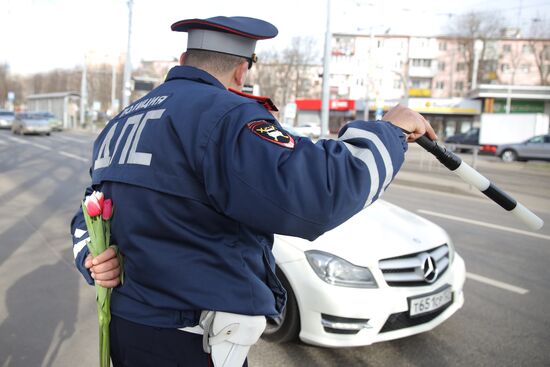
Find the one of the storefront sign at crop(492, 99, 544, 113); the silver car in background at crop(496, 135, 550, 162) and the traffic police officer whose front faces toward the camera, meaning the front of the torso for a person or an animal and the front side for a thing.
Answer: the storefront sign

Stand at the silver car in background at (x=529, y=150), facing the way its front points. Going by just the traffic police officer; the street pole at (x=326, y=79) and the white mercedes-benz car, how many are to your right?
0

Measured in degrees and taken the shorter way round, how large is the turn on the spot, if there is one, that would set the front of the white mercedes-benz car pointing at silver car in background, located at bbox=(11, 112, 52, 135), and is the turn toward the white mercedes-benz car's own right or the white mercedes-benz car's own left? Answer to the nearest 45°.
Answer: approximately 180°

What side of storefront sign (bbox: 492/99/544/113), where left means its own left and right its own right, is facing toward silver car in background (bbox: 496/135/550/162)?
front

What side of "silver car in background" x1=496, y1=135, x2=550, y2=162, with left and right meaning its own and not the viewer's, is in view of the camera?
left

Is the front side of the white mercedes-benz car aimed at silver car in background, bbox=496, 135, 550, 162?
no

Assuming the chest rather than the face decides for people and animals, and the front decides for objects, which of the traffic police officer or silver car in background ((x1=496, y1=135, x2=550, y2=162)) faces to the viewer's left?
the silver car in background

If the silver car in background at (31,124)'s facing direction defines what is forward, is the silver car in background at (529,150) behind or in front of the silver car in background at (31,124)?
in front

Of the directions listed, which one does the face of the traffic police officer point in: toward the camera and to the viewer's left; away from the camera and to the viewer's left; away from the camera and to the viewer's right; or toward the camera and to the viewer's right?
away from the camera and to the viewer's right

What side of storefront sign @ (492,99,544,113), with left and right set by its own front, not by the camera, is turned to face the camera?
front

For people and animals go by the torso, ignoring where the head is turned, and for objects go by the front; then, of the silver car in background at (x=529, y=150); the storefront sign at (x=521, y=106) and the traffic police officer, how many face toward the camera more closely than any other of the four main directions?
1

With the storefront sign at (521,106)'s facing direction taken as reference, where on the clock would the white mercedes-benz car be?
The white mercedes-benz car is roughly at 12 o'clock from the storefront sign.

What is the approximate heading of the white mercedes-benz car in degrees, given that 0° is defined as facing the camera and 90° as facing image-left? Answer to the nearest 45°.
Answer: approximately 315°

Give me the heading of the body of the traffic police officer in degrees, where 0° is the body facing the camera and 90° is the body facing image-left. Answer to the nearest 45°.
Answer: approximately 225°

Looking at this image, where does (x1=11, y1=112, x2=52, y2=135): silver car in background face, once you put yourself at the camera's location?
facing the viewer and to the right of the viewer

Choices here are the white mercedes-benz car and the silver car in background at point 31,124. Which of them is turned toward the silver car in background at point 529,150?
the silver car in background at point 31,124

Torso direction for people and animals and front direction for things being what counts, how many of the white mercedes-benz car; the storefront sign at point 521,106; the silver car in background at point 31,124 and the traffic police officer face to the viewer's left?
0
